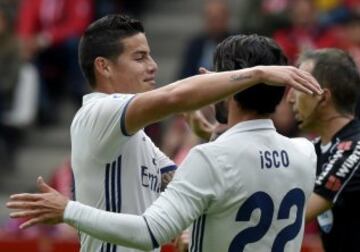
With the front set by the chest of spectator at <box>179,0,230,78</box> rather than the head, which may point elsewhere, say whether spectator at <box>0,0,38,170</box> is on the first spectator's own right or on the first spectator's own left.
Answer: on the first spectator's own right

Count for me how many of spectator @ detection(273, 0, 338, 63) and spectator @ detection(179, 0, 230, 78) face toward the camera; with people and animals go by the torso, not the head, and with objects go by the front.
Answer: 2

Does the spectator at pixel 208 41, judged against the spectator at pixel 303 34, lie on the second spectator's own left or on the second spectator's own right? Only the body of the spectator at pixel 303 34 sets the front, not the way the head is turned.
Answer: on the second spectator's own right

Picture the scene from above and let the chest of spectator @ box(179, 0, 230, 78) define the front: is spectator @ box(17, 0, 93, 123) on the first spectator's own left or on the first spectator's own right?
on the first spectator's own right

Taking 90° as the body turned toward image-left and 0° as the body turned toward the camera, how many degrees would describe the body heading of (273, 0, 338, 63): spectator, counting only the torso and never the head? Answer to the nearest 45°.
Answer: approximately 0°

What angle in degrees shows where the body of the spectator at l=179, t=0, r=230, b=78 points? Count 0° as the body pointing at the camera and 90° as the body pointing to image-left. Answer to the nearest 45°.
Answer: approximately 0°
